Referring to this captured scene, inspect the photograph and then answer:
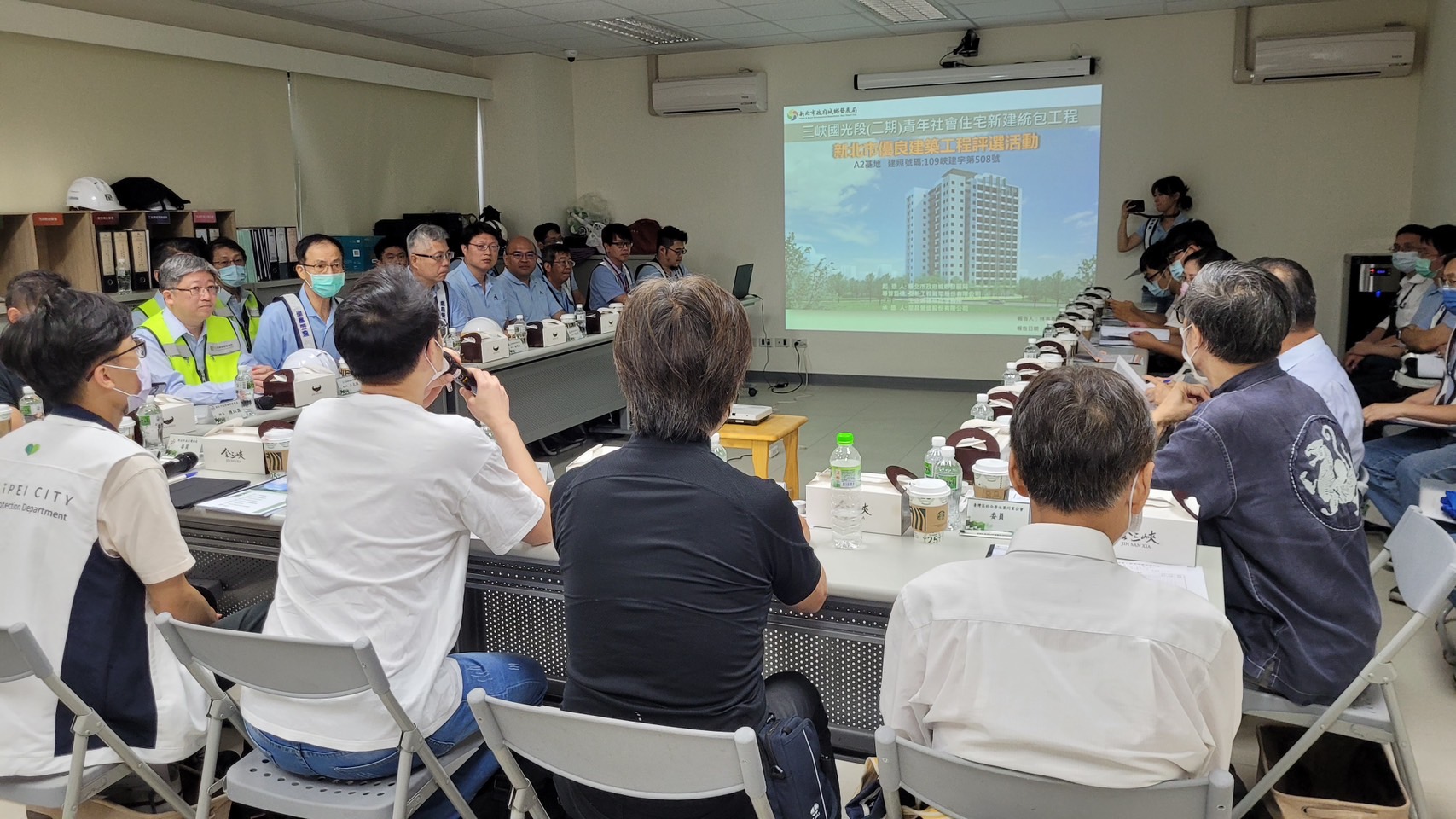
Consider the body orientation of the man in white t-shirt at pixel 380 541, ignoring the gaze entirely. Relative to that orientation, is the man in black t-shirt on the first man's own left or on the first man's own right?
on the first man's own right

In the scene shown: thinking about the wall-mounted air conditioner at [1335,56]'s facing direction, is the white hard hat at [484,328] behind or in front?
in front

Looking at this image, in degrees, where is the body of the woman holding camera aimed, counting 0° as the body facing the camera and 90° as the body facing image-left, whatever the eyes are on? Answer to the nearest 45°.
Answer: approximately 45°

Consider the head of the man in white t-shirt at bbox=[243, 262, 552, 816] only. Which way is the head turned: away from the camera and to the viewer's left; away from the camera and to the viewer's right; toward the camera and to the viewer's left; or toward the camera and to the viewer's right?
away from the camera and to the viewer's right

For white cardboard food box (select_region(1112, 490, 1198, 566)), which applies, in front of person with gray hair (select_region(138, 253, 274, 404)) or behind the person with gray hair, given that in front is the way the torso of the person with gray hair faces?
in front

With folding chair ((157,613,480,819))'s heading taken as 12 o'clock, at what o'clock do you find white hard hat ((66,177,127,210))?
The white hard hat is roughly at 10 o'clock from the folding chair.

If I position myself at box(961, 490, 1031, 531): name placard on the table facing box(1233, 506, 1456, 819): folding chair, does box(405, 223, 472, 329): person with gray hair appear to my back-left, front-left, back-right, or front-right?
back-left

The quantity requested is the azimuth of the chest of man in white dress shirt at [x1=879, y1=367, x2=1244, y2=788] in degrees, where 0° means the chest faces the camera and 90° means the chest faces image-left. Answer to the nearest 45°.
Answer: approximately 180°

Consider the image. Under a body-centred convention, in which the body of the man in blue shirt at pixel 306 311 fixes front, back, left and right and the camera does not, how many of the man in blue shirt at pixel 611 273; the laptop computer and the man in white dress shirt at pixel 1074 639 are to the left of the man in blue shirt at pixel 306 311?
2

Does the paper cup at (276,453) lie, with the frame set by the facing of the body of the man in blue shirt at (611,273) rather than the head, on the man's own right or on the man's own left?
on the man's own right

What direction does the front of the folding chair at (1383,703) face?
to the viewer's left
